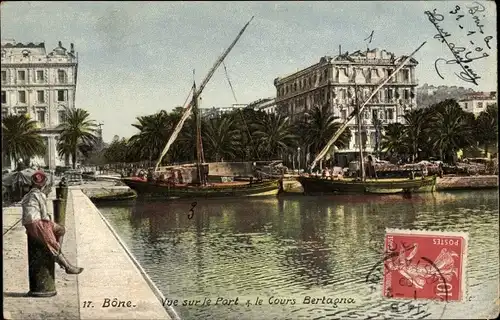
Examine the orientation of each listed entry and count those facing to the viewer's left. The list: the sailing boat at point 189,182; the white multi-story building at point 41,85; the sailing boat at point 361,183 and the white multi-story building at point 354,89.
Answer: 2

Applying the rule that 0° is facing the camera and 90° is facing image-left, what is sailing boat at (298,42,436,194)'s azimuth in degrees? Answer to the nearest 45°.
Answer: approximately 90°

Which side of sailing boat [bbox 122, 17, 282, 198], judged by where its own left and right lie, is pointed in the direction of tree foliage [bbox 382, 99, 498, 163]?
back

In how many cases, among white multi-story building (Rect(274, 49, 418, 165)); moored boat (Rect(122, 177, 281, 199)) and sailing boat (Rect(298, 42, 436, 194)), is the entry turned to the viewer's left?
2

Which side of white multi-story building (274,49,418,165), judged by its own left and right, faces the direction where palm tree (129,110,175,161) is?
right

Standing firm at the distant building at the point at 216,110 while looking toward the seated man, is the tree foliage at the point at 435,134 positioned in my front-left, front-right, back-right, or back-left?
front-left

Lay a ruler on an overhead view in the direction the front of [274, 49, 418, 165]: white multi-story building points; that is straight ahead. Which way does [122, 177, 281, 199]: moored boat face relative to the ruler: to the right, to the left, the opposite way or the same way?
to the right

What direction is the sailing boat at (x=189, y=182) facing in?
to the viewer's left

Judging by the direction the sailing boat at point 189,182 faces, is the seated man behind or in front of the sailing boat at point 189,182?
in front

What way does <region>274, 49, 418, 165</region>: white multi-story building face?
toward the camera

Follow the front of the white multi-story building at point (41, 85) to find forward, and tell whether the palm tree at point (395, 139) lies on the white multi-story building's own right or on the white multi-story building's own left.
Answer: on the white multi-story building's own left

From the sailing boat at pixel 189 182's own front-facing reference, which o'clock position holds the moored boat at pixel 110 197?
The moored boat is roughly at 12 o'clock from the sailing boat.

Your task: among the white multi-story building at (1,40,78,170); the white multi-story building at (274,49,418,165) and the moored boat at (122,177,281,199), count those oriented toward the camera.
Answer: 2
